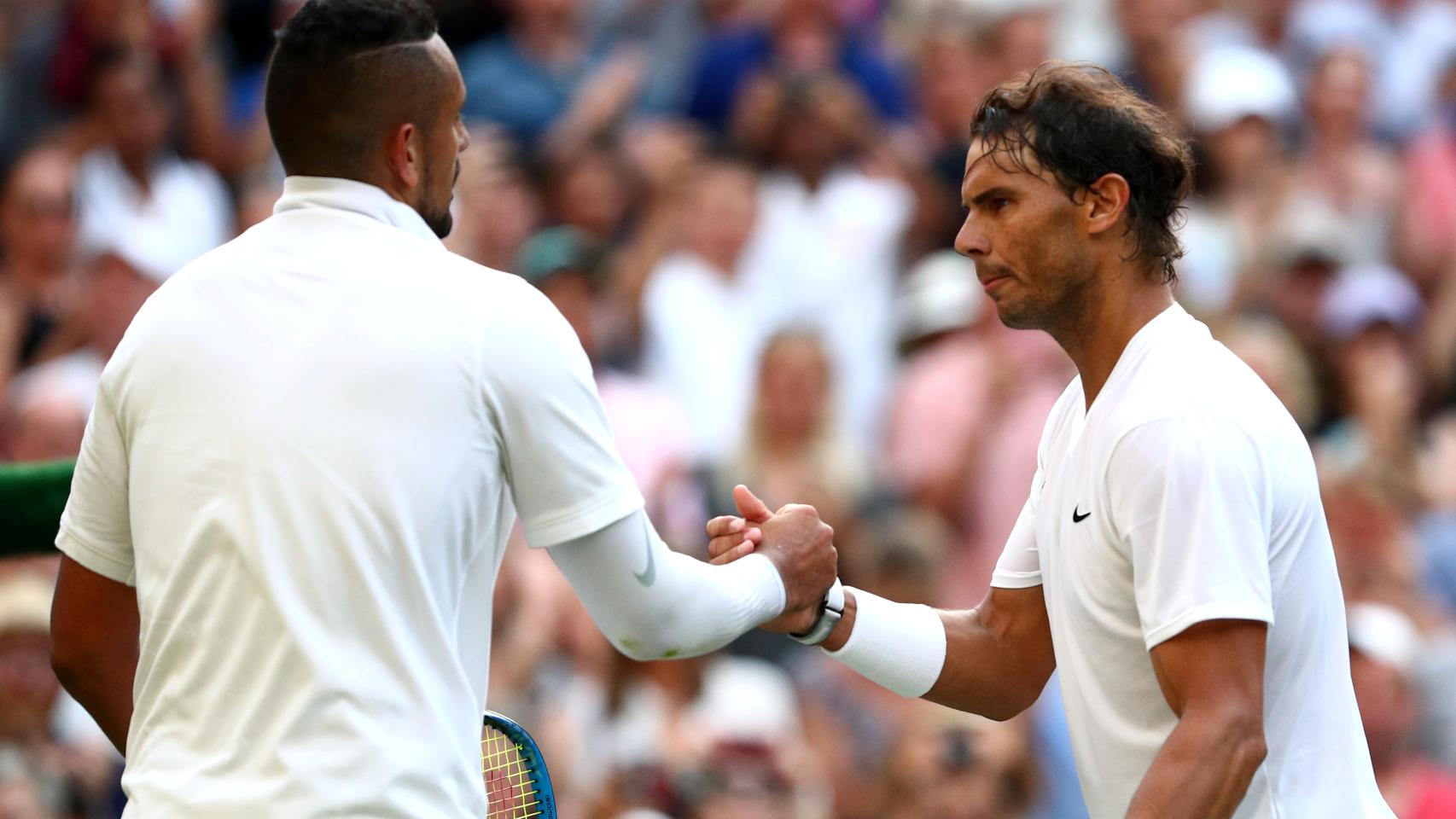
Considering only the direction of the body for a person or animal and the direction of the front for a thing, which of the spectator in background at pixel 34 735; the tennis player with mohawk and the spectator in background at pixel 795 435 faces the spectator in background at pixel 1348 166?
the tennis player with mohawk

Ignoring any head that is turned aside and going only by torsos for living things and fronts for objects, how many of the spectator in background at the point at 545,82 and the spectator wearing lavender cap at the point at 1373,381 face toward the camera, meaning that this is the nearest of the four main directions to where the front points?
2

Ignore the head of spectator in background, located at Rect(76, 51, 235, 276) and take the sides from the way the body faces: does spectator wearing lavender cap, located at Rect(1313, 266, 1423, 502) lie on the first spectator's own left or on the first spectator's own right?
on the first spectator's own left

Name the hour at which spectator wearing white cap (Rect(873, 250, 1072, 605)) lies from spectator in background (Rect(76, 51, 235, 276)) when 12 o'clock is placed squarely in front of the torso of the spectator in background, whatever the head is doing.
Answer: The spectator wearing white cap is roughly at 10 o'clock from the spectator in background.

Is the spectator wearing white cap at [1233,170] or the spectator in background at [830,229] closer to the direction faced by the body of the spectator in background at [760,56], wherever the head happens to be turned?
the spectator in background
